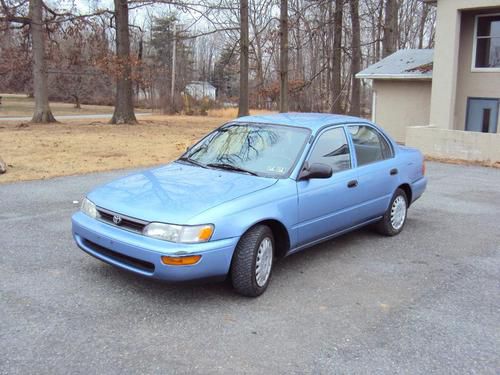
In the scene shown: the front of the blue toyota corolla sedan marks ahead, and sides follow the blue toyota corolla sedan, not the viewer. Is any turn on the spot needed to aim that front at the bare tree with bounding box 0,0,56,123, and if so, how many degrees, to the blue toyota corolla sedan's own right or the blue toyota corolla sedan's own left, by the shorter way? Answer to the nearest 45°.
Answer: approximately 90° to the blue toyota corolla sedan's own right

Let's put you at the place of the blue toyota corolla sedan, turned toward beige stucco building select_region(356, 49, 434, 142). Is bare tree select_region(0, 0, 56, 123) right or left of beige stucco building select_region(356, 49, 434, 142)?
left

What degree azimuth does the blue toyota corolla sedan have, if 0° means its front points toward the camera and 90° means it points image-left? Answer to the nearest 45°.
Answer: approximately 45°

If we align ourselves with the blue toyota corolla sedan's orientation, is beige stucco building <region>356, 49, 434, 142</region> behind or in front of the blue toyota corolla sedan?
behind

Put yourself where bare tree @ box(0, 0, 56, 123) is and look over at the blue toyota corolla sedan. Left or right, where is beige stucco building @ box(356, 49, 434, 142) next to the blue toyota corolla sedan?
left

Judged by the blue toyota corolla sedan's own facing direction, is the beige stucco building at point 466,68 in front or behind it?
behind
